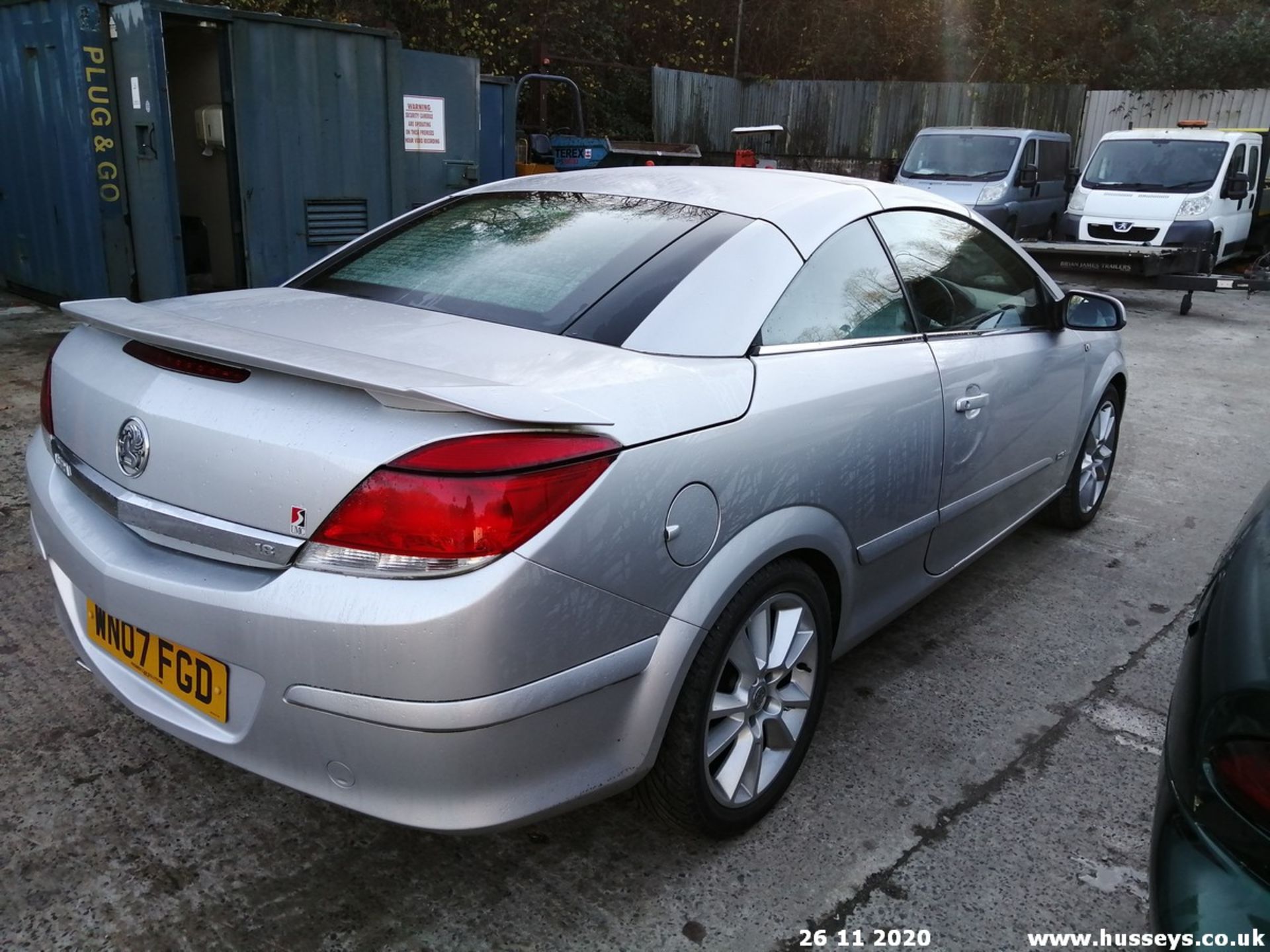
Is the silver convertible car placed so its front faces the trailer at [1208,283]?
yes

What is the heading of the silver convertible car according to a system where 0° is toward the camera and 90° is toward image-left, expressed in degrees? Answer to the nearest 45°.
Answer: approximately 225°

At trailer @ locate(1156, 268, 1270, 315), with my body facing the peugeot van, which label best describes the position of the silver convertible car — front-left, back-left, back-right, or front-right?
back-left

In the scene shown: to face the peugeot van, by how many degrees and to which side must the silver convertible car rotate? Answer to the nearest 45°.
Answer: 0° — it already faces it

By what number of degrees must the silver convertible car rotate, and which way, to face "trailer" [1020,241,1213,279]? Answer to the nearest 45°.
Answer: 0° — it already faces it
